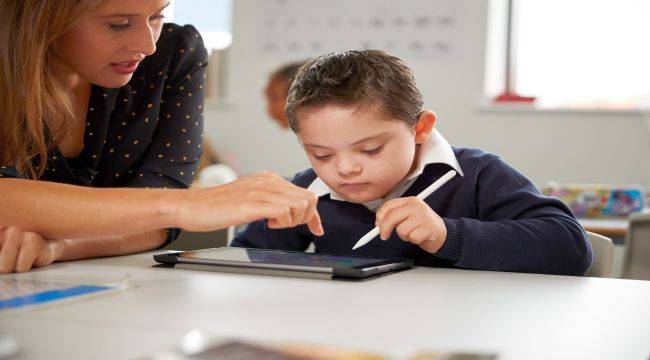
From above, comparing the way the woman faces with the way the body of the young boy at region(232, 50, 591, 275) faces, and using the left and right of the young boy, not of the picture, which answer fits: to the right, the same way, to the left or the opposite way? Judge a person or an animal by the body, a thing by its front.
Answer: to the left

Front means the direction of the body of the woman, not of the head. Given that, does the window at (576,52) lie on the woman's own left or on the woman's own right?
on the woman's own left

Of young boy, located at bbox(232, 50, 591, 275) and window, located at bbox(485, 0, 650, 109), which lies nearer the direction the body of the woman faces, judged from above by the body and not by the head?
the young boy

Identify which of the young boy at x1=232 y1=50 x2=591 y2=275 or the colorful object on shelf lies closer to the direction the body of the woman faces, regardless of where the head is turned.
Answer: the young boy

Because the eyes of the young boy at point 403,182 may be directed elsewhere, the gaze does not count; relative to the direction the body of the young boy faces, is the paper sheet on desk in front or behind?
in front

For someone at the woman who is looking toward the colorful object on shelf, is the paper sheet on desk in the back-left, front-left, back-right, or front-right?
back-right

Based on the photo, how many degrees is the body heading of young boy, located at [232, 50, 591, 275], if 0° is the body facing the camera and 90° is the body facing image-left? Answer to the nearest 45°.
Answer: approximately 45°

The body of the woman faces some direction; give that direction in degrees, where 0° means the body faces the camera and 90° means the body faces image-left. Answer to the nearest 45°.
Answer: approximately 315°

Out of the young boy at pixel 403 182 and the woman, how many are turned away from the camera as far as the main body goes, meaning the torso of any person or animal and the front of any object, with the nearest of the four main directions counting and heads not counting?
0
